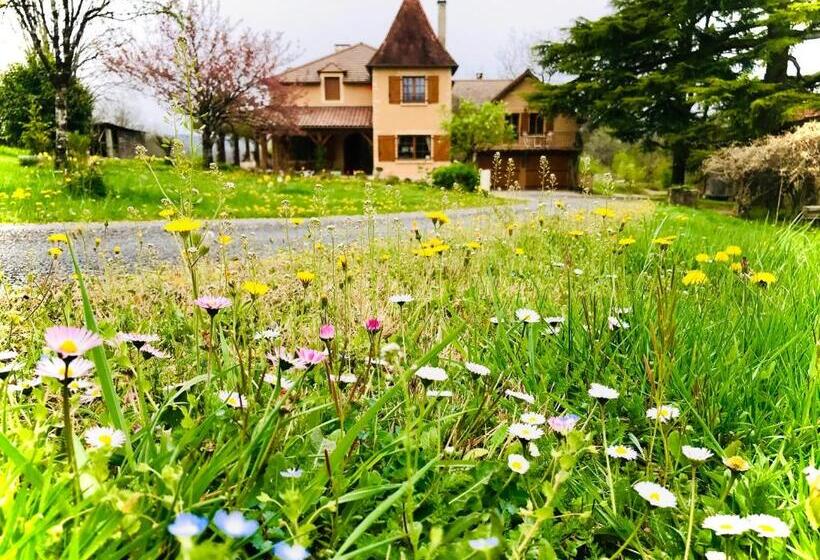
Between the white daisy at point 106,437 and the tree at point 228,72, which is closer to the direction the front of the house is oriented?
the white daisy

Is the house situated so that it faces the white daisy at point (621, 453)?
yes

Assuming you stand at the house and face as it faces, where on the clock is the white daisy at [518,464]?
The white daisy is roughly at 12 o'clock from the house.

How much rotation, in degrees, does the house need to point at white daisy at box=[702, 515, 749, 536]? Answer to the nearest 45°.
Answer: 0° — it already faces it

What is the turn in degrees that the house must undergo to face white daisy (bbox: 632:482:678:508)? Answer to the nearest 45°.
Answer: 0° — it already faces it

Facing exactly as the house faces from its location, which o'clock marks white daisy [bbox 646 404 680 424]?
The white daisy is roughly at 12 o'clock from the house.

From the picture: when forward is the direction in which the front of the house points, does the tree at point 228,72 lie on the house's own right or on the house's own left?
on the house's own right

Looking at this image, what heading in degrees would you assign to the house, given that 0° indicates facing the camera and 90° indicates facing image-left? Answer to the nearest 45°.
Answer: approximately 0°

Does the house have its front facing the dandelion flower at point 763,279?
yes
